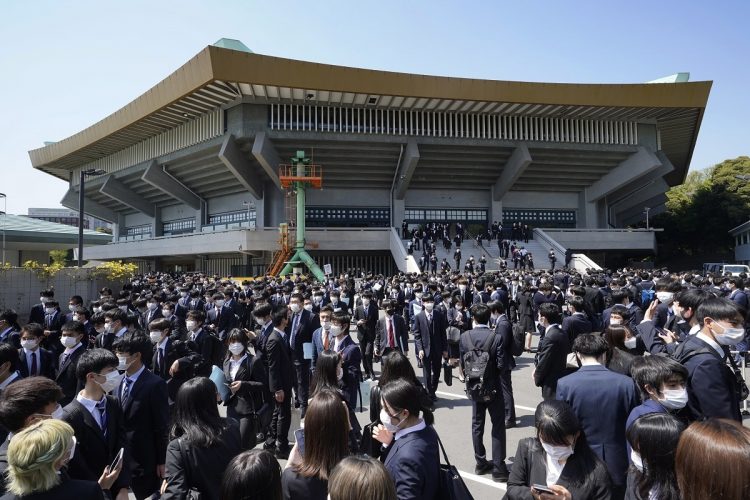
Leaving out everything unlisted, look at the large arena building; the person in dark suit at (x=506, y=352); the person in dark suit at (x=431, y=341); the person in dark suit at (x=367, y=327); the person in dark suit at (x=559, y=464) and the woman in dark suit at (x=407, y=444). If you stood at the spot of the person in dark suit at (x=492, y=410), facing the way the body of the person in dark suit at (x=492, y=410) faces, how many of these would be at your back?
2

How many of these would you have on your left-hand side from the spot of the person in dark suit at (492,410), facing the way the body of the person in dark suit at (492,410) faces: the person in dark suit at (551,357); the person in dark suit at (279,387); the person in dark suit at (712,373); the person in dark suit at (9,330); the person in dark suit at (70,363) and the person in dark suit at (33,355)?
4

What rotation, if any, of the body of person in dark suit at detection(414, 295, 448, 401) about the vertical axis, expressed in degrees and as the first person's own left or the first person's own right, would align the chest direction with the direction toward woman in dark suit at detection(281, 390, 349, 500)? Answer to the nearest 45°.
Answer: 0° — they already face them

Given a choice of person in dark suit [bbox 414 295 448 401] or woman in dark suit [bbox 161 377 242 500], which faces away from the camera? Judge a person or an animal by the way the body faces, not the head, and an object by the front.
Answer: the woman in dark suit

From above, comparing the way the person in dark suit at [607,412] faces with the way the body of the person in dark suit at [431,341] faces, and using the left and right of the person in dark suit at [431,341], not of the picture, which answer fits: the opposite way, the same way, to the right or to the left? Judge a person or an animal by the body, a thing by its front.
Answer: the opposite way

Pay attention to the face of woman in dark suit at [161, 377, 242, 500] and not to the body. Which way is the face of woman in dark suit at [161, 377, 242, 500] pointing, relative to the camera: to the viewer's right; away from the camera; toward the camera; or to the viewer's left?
away from the camera

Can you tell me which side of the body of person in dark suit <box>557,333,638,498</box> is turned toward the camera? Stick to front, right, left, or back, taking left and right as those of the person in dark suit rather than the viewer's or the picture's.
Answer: back

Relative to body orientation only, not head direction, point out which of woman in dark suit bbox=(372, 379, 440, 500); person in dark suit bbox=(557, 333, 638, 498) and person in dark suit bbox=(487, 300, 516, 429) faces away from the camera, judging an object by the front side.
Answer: person in dark suit bbox=(557, 333, 638, 498)

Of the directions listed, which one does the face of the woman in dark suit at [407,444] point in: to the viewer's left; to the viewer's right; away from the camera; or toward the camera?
to the viewer's left

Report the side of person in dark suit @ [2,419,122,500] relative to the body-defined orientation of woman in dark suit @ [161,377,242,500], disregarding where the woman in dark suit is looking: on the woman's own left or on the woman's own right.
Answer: on the woman's own left

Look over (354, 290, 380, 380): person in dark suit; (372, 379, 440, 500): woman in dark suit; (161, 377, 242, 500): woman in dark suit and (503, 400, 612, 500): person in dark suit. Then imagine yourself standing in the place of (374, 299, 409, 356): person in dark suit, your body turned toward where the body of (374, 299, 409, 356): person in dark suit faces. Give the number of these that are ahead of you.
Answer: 3

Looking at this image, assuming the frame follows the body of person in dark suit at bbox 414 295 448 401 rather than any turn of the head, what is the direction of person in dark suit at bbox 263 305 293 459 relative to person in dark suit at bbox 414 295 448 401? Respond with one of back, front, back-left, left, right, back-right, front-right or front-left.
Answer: front-right

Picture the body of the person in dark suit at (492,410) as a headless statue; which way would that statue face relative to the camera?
away from the camera

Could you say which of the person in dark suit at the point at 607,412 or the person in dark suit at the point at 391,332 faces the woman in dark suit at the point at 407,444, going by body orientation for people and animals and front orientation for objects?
the person in dark suit at the point at 391,332
